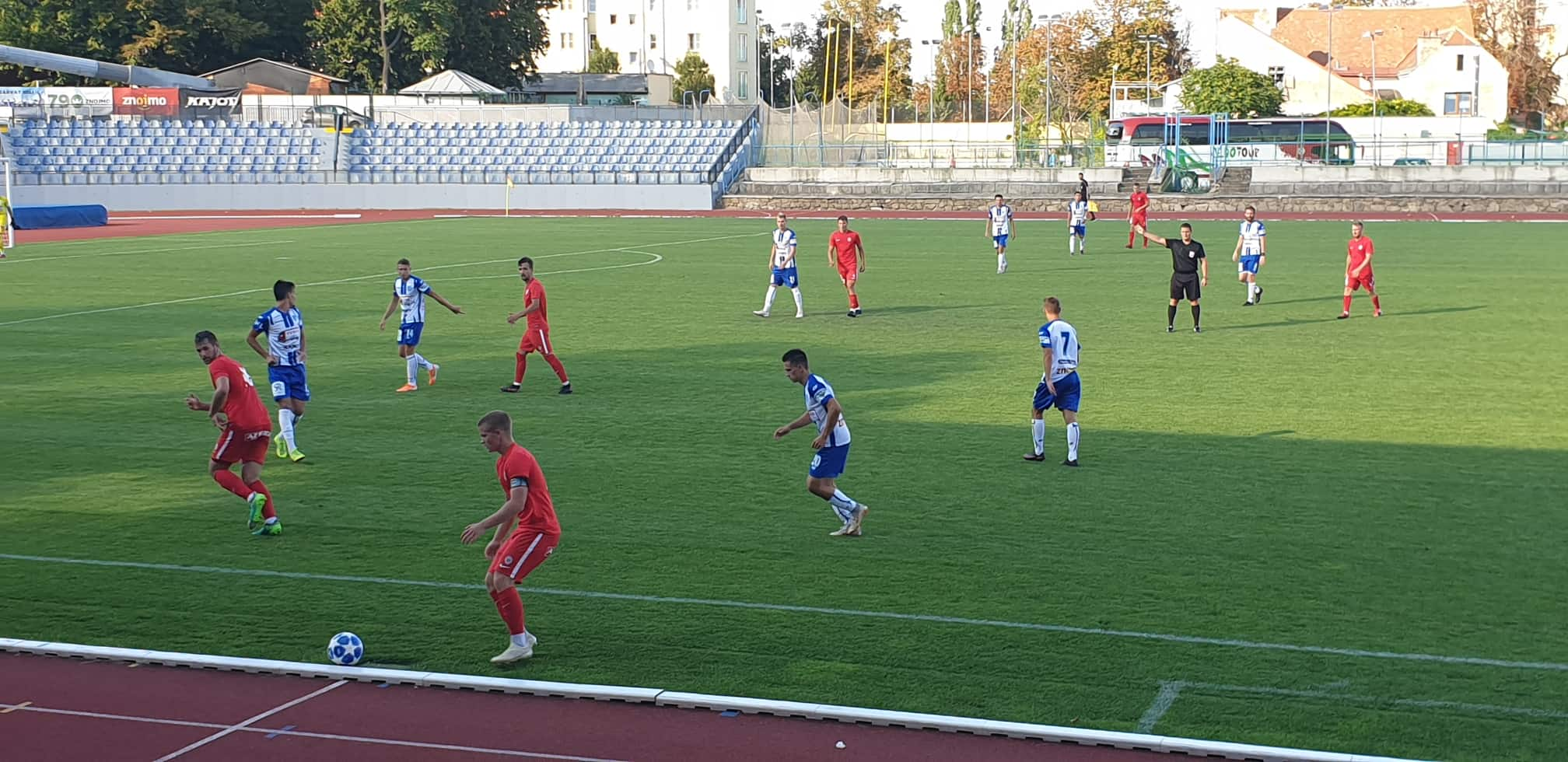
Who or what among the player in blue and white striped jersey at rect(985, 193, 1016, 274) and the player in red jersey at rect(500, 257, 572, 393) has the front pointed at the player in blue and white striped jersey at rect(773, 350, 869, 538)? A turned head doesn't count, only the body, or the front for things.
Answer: the player in blue and white striped jersey at rect(985, 193, 1016, 274)

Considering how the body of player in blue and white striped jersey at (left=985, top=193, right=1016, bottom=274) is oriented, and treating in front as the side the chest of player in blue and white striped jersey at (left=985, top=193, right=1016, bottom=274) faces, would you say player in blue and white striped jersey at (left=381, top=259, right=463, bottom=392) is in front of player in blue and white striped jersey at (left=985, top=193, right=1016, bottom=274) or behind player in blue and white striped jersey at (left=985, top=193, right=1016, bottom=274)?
in front

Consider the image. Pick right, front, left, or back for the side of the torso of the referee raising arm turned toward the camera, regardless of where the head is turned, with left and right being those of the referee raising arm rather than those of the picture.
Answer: front

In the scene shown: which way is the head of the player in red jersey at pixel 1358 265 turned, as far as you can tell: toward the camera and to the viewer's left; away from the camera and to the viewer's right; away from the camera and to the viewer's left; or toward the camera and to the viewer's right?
toward the camera and to the viewer's left

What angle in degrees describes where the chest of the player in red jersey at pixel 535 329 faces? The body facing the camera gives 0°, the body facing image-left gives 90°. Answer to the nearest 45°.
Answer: approximately 90°

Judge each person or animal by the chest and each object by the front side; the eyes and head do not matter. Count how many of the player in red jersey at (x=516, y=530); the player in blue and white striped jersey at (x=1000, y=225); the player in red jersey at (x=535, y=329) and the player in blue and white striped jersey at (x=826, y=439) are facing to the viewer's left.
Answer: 3

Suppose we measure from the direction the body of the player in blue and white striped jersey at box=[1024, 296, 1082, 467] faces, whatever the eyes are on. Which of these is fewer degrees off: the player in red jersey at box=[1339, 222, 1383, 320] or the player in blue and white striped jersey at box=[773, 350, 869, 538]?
the player in red jersey

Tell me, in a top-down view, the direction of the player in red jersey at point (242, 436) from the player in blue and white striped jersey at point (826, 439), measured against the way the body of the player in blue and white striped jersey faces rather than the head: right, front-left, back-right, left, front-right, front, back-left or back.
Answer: front

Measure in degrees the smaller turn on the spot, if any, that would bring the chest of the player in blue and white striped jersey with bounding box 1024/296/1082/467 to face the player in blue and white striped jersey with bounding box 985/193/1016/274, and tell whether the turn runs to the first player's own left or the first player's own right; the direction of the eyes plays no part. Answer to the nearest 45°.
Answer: approximately 45° to the first player's own right

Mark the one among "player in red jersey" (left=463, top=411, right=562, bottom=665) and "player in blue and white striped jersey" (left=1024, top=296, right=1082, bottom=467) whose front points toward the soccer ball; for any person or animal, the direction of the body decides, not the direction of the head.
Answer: the player in red jersey

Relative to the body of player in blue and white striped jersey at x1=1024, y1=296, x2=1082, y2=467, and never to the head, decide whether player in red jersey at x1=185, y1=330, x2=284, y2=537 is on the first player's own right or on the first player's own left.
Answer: on the first player's own left
